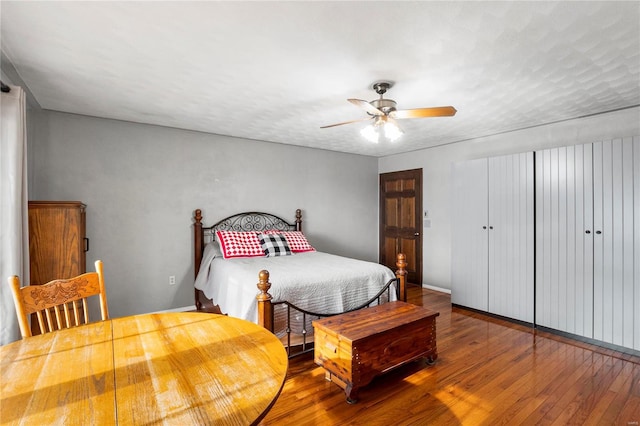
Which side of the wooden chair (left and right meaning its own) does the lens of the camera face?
front

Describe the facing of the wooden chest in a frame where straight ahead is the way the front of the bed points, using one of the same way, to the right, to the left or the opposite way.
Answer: the same way

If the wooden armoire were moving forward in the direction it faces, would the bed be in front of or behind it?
in front

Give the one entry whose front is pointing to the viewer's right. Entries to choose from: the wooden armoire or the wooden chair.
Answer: the wooden armoire

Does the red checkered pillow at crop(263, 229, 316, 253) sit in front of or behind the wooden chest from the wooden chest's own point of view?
behind

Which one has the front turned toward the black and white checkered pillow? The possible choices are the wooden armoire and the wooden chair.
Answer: the wooden armoire

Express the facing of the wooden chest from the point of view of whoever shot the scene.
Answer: facing the viewer and to the right of the viewer

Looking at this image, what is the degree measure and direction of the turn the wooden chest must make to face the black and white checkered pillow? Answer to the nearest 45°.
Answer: approximately 180°

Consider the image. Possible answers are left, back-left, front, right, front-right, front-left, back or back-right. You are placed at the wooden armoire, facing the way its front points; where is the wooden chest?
front-right

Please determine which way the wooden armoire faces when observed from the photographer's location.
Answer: facing to the right of the viewer

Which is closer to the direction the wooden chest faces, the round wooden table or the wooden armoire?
the round wooden table

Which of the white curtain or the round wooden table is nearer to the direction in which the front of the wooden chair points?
the round wooden table
